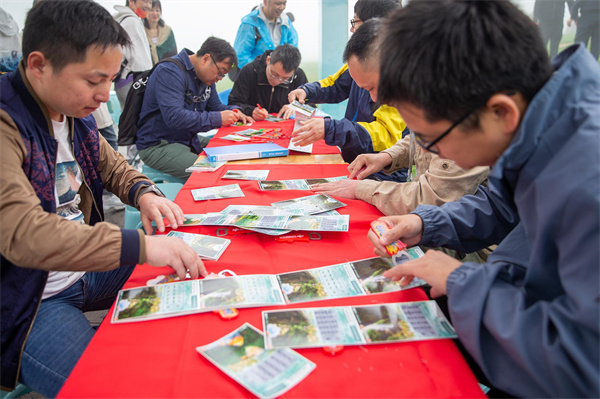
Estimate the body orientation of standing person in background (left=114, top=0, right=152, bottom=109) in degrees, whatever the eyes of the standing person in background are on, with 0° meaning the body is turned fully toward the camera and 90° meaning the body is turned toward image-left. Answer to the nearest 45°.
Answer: approximately 315°

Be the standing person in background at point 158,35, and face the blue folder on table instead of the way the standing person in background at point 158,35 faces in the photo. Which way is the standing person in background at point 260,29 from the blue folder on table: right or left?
left

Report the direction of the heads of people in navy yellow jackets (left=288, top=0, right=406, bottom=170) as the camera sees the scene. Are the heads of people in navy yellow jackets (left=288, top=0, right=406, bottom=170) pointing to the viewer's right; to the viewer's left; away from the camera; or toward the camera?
to the viewer's left

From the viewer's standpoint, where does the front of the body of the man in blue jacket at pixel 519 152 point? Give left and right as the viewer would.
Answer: facing to the left of the viewer

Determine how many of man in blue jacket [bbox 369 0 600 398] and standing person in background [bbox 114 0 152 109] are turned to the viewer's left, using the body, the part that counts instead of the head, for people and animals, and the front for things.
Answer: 1

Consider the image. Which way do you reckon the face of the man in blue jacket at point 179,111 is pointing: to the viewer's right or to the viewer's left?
to the viewer's right

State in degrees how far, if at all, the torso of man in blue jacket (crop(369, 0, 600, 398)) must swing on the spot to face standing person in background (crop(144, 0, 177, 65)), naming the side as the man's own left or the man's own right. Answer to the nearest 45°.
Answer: approximately 45° to the man's own right

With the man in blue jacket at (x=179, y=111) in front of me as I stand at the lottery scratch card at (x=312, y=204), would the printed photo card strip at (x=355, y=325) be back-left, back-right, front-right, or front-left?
back-left

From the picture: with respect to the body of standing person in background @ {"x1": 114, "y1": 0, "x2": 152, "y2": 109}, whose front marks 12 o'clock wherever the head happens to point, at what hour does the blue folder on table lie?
The blue folder on table is roughly at 1 o'clock from the standing person in background.

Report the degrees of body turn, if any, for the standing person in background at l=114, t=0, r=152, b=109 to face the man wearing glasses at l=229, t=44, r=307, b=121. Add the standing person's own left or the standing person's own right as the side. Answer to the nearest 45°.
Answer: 0° — they already face them

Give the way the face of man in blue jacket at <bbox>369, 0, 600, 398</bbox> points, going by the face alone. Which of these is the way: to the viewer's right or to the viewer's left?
to the viewer's left
